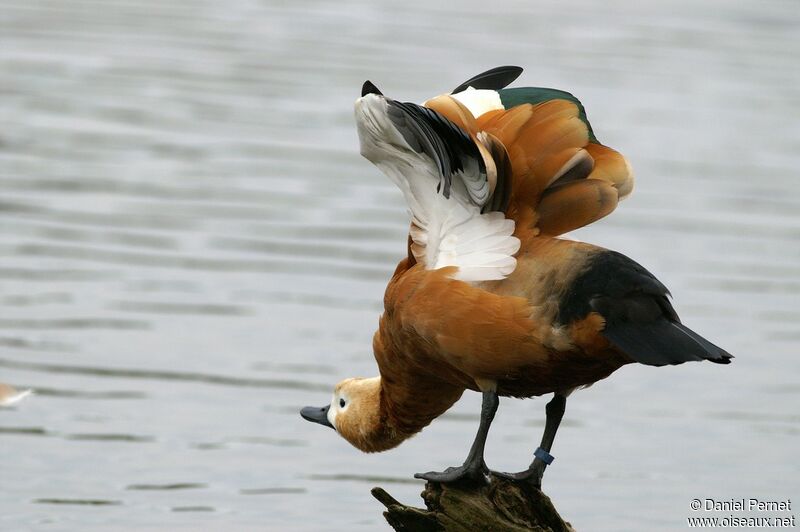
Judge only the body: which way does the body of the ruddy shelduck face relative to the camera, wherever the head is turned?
to the viewer's left
